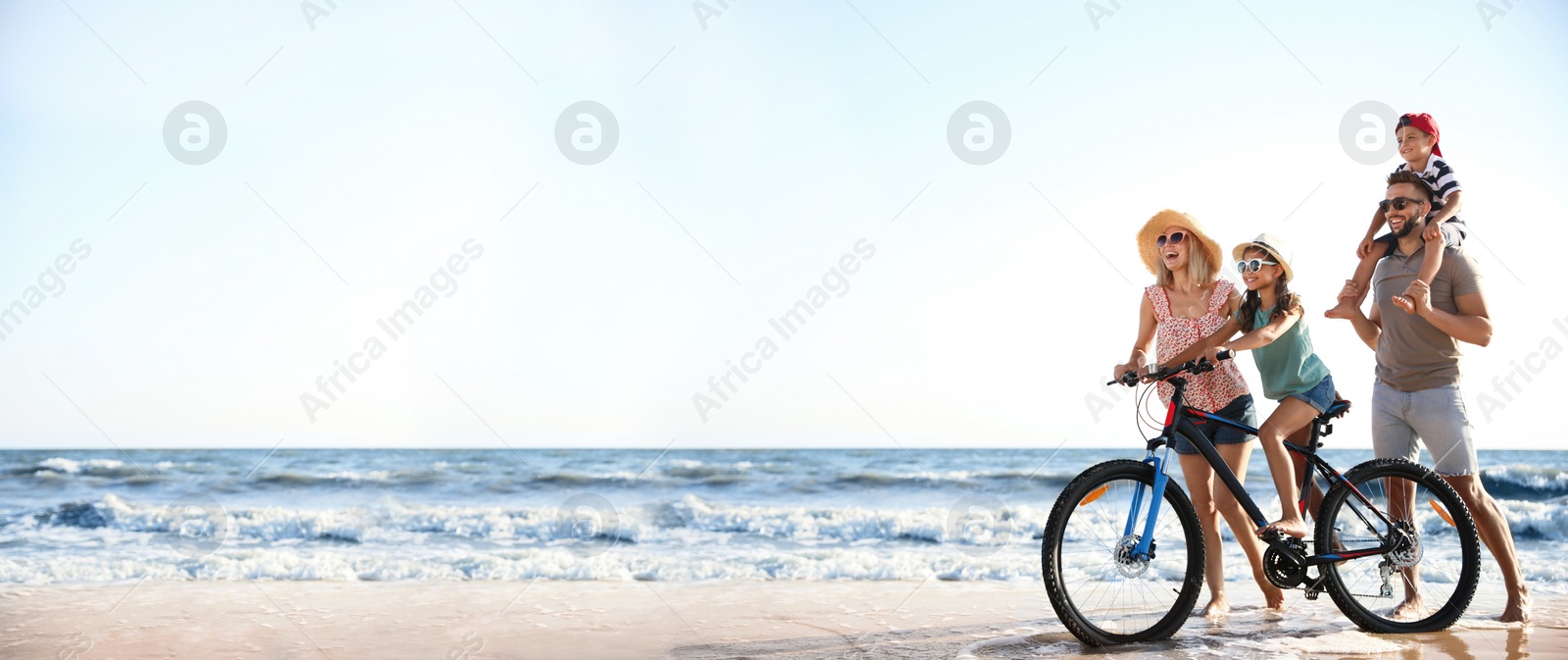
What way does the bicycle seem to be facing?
to the viewer's left

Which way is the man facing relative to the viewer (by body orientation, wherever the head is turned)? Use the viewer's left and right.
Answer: facing the viewer and to the left of the viewer

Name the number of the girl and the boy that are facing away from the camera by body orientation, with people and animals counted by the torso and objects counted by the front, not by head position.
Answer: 0

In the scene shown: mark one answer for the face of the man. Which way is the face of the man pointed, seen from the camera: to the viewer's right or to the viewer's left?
to the viewer's left

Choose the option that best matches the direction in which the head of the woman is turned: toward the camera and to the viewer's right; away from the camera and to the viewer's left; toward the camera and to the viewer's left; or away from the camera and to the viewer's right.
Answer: toward the camera and to the viewer's left
